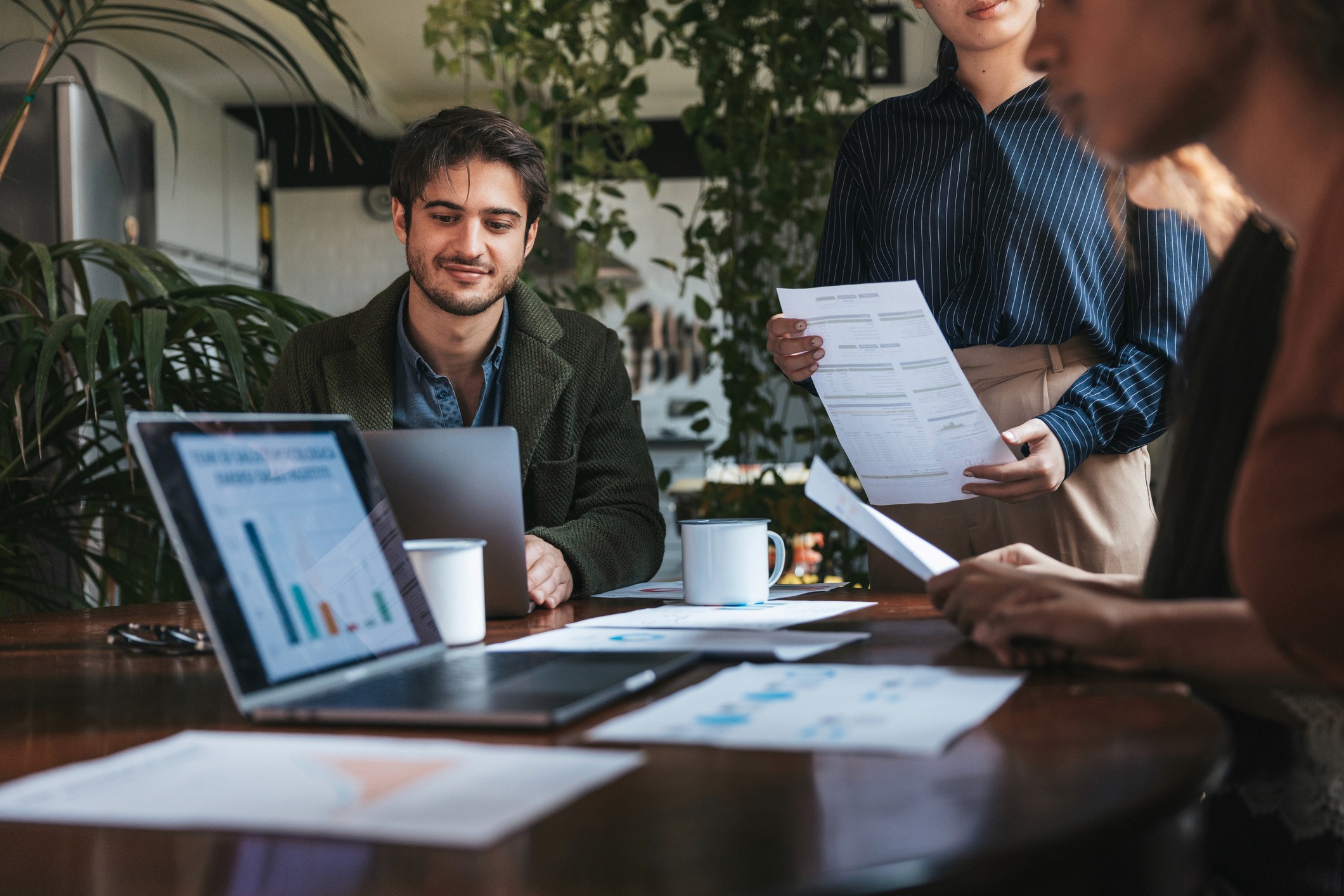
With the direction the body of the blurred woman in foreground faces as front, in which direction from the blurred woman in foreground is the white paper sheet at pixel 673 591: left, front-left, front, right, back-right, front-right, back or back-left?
front-right

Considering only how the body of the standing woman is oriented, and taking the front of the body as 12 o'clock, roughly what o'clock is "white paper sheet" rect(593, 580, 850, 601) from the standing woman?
The white paper sheet is roughly at 2 o'clock from the standing woman.

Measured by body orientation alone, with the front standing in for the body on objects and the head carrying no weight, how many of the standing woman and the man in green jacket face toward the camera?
2

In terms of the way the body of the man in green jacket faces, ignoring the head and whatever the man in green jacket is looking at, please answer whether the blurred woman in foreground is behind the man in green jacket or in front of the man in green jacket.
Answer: in front

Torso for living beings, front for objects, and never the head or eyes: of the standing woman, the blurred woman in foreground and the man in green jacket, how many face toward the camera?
2

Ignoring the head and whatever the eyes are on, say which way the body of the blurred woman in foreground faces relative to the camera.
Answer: to the viewer's left

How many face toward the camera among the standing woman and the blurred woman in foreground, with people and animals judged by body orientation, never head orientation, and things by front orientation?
1

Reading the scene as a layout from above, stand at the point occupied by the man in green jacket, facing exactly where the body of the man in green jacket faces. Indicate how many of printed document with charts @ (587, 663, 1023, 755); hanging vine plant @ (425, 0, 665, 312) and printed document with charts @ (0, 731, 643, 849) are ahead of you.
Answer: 2

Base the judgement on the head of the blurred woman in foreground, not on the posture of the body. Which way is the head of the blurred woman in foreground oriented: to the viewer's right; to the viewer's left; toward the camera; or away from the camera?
to the viewer's left

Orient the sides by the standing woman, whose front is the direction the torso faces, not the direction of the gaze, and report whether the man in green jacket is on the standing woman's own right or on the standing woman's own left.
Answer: on the standing woman's own right

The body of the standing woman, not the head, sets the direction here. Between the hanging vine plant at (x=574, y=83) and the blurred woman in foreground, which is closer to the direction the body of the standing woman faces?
the blurred woman in foreground
